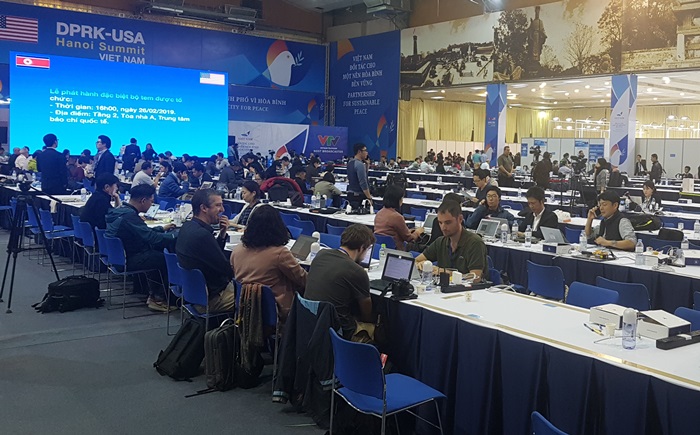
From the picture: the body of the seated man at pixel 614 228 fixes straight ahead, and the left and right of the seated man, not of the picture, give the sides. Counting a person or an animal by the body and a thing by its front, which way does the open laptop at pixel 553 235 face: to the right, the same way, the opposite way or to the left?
the opposite way

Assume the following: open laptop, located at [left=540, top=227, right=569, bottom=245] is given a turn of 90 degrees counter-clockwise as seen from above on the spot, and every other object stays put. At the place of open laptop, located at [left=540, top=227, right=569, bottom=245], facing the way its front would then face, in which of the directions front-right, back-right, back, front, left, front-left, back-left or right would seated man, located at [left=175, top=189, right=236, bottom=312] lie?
left

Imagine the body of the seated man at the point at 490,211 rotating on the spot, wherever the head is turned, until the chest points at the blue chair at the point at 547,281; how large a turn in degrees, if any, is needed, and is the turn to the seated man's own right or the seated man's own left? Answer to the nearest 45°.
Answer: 0° — they already face it

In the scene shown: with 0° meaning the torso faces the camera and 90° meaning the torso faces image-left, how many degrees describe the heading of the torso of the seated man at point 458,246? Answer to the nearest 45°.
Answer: approximately 45°

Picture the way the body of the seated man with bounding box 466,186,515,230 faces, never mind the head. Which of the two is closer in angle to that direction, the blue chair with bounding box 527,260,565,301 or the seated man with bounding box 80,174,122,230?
the blue chair

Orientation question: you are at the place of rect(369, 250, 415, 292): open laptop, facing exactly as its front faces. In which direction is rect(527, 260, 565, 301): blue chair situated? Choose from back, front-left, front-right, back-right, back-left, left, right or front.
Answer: back

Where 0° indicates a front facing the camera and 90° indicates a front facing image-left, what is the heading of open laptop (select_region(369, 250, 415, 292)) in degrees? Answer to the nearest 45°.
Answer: approximately 45°

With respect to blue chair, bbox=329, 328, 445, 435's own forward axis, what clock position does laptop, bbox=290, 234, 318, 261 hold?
The laptop is roughly at 10 o'clock from the blue chair.

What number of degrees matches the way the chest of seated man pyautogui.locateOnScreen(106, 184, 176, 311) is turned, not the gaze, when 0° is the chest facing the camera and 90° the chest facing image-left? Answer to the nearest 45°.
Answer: approximately 270°

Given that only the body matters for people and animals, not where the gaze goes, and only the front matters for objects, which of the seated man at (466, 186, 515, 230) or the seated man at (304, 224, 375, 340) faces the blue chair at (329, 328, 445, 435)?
the seated man at (466, 186, 515, 230)

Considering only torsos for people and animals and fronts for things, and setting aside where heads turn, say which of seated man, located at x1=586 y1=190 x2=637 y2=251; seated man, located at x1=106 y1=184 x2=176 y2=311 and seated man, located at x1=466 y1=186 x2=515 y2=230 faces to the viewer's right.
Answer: seated man, located at x1=106 y1=184 x2=176 y2=311

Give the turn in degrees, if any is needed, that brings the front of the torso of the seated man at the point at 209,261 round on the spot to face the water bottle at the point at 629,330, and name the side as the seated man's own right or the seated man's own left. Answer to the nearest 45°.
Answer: approximately 45° to the seated man's own right

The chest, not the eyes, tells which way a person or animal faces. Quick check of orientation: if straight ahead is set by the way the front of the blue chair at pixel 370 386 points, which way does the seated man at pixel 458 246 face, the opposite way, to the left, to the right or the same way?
the opposite way

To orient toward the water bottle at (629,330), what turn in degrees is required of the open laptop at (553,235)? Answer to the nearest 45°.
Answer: approximately 135° to its right

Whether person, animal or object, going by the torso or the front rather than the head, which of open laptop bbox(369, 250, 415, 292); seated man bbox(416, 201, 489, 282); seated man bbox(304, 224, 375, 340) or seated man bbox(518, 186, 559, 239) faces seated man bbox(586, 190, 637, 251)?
seated man bbox(304, 224, 375, 340)

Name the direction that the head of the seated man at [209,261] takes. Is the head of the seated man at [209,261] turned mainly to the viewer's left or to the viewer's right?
to the viewer's right

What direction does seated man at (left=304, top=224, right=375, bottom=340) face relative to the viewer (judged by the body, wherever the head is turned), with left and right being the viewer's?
facing away from the viewer and to the right of the viewer
